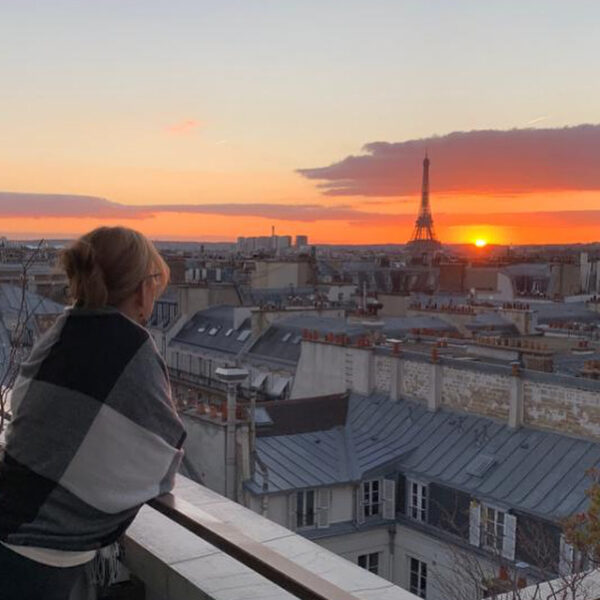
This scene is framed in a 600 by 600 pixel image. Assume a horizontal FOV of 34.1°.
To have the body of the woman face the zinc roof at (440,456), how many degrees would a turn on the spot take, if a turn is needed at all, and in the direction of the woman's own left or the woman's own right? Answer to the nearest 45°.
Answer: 0° — they already face it

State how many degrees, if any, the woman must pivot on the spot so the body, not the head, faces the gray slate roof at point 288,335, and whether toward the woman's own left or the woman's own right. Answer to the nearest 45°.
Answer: approximately 45° to the woman's own left

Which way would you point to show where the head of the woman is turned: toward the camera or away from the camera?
away from the camera

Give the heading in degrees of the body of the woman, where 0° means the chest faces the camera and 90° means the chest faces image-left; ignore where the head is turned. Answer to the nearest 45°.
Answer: approximately 225°

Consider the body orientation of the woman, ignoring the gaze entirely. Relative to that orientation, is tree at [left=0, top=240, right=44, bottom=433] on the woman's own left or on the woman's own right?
on the woman's own left
